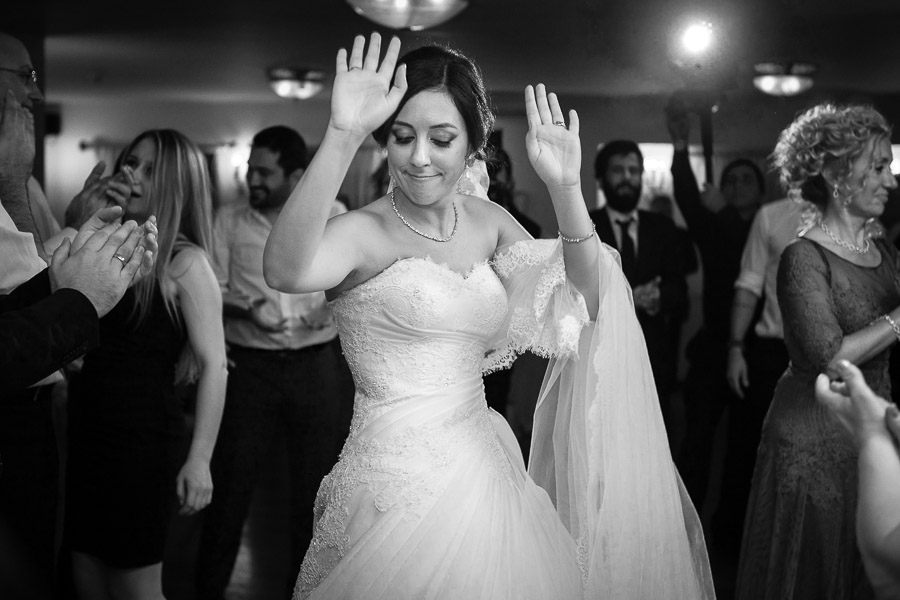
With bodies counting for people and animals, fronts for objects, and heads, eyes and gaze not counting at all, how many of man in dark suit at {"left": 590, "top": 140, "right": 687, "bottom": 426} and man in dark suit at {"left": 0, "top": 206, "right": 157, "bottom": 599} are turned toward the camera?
1

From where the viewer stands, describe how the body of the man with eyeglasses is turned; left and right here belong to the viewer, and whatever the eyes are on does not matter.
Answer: facing to the right of the viewer

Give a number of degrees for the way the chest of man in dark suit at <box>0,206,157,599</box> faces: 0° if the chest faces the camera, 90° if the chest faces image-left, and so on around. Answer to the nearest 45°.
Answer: approximately 270°

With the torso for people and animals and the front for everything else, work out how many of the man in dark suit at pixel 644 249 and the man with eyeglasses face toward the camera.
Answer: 1

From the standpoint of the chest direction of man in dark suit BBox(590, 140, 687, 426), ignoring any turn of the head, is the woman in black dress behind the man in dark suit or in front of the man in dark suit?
in front

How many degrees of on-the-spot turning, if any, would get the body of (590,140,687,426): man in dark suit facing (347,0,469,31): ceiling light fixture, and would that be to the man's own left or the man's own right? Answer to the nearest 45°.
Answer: approximately 90° to the man's own right

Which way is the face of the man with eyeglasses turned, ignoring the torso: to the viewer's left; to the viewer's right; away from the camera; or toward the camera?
to the viewer's right
